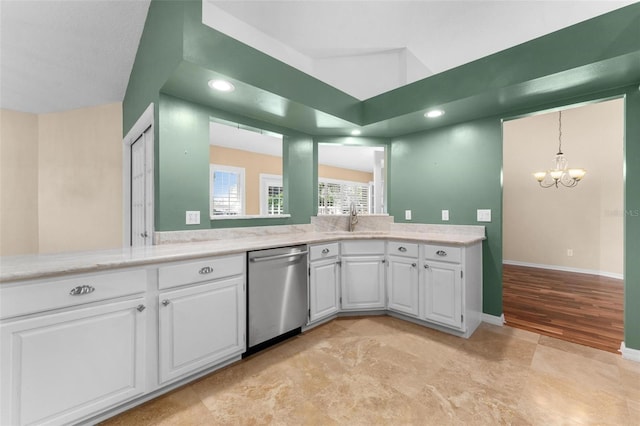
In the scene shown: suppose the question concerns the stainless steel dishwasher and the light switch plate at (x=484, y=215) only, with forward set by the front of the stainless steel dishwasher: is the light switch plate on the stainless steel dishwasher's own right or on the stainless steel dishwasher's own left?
on the stainless steel dishwasher's own left

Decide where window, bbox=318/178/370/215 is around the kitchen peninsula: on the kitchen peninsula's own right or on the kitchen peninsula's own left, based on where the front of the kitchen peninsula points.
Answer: on the kitchen peninsula's own left

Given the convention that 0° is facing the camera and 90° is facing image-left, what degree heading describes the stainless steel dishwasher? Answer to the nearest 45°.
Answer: approximately 315°

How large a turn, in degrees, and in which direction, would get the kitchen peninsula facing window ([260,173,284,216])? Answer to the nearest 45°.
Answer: approximately 135° to its left

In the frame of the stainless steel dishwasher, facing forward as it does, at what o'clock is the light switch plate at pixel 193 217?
The light switch plate is roughly at 5 o'clock from the stainless steel dishwasher.

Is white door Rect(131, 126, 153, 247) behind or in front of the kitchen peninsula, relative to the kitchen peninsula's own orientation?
behind

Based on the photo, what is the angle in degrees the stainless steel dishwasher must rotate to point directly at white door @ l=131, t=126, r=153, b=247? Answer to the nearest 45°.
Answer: approximately 180°

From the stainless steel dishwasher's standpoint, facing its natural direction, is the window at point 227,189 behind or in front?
behind

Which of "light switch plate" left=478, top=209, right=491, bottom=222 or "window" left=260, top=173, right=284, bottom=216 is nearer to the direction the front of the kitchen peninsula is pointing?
the light switch plate
